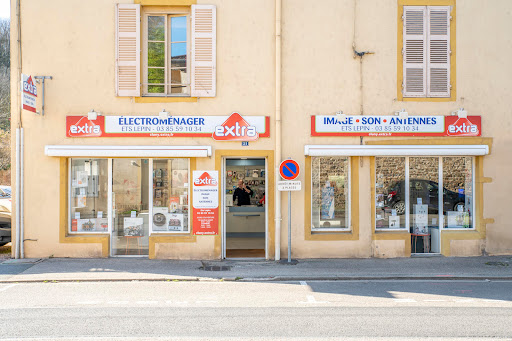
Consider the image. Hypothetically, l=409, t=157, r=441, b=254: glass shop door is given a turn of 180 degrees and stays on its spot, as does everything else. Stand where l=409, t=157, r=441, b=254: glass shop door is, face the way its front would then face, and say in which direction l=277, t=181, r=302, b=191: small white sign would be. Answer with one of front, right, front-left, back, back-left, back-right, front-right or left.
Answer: back-left

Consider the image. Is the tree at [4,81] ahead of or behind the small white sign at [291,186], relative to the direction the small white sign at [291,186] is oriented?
behind

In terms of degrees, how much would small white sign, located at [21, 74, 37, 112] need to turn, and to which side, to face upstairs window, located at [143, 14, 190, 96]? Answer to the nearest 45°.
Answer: approximately 45° to its left

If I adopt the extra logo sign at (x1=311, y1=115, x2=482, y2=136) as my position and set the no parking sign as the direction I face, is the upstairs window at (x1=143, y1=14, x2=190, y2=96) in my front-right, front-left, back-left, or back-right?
front-right

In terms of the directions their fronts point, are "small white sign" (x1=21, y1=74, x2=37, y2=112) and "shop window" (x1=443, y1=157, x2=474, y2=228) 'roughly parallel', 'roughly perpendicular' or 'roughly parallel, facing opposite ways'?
roughly perpendicular

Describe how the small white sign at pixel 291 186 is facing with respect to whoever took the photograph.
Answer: facing the viewer

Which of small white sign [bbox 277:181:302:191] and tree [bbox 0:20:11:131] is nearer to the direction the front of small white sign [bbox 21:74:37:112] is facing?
the small white sign

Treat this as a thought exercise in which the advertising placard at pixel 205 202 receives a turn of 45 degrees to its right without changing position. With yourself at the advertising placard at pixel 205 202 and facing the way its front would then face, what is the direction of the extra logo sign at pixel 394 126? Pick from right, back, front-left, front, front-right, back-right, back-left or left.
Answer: back-left

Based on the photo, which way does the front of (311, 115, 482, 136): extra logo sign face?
toward the camera

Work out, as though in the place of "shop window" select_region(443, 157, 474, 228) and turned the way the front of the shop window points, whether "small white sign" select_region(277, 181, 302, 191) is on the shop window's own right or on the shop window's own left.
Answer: on the shop window's own right

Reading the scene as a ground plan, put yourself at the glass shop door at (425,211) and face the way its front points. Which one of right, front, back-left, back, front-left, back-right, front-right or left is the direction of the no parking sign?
front-right

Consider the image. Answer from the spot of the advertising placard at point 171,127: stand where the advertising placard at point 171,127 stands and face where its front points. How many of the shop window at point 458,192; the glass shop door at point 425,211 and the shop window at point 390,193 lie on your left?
3

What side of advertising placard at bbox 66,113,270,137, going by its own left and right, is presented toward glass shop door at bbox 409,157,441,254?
left

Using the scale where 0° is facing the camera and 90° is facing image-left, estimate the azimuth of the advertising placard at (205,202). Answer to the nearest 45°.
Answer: approximately 0°
